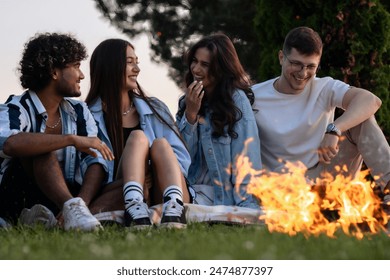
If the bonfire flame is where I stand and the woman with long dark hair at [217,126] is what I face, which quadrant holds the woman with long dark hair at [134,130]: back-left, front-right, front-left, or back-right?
front-left

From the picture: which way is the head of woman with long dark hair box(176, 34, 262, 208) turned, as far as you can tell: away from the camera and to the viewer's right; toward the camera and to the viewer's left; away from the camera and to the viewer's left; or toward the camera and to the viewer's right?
toward the camera and to the viewer's left

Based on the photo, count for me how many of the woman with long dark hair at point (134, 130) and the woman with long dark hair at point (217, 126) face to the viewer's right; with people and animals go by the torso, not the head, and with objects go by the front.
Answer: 0

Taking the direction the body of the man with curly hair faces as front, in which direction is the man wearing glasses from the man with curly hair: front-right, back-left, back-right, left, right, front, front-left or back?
front-left

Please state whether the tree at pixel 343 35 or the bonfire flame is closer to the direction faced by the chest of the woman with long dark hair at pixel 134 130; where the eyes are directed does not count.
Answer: the bonfire flame

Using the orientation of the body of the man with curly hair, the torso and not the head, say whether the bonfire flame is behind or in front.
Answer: in front

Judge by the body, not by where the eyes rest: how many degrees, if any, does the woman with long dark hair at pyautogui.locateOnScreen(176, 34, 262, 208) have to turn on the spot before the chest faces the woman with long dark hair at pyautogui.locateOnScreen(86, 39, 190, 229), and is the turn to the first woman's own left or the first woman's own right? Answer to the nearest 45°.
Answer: approximately 45° to the first woman's own right

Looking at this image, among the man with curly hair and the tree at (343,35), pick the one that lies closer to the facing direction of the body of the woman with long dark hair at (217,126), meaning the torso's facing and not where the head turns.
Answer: the man with curly hair

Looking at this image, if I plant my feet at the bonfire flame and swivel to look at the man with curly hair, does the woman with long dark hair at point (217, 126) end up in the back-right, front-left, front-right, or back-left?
front-right

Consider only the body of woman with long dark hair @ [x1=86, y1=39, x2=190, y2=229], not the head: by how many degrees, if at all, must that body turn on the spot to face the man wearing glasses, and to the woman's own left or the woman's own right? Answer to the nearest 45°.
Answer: approximately 90° to the woman's own left

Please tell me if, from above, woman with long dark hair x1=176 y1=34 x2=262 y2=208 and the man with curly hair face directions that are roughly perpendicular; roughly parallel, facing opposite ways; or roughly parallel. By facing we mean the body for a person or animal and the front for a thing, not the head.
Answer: roughly perpendicular

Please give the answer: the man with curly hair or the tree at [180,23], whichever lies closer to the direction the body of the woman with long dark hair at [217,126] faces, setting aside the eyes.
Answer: the man with curly hair

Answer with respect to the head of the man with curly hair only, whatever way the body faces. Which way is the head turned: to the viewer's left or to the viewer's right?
to the viewer's right

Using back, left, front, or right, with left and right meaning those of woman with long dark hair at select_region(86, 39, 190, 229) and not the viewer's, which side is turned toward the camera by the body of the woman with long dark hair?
front

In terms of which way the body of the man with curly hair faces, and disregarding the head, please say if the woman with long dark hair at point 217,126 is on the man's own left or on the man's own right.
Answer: on the man's own left

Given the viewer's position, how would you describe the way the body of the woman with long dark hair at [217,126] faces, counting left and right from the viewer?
facing the viewer and to the left of the viewer

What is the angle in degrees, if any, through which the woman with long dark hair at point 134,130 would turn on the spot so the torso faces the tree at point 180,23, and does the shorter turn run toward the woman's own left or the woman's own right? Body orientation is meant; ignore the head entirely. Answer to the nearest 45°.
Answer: approximately 180°

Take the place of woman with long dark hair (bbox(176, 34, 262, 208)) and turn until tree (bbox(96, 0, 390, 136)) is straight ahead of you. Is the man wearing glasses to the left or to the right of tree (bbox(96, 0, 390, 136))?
right
